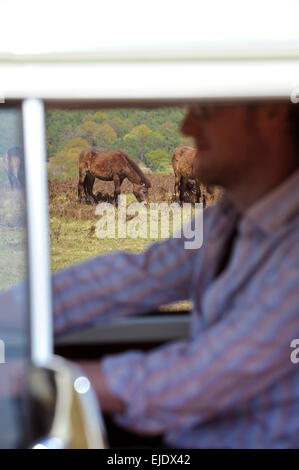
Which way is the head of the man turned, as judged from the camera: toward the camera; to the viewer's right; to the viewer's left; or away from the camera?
to the viewer's left

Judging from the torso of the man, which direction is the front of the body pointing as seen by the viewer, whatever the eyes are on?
to the viewer's left
